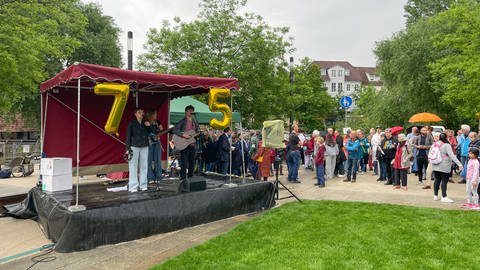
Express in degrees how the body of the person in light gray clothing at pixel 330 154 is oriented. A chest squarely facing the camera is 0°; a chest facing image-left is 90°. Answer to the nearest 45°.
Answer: approximately 180°

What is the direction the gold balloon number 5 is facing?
toward the camera

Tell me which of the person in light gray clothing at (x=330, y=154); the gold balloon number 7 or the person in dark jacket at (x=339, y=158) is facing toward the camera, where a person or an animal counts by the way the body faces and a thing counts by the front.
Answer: the gold balloon number 7

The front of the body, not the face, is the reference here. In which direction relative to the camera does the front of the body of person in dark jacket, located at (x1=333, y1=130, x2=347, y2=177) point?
to the viewer's left

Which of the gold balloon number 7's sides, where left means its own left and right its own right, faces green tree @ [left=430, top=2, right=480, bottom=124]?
left

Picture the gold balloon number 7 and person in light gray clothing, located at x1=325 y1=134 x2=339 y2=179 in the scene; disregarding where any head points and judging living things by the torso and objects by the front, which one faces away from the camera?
the person in light gray clothing

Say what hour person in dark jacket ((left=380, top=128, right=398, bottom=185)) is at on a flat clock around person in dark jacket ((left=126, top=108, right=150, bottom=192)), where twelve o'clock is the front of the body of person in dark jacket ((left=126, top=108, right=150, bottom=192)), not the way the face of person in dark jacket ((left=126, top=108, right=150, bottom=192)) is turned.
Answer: person in dark jacket ((left=380, top=128, right=398, bottom=185)) is roughly at 10 o'clock from person in dark jacket ((left=126, top=108, right=150, bottom=192)).

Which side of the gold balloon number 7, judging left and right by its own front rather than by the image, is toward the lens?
front
